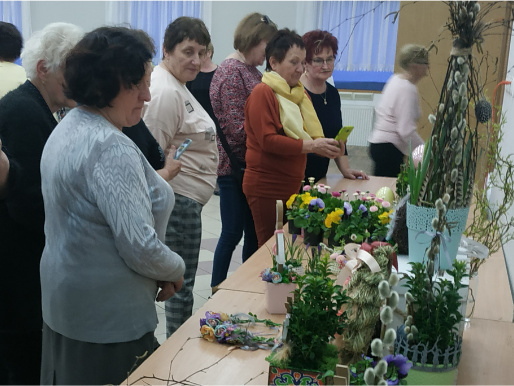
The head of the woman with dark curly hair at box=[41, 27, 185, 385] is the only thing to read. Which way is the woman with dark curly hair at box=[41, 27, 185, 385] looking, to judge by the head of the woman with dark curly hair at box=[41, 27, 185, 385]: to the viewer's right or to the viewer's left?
to the viewer's right

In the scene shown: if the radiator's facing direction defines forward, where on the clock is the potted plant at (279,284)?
The potted plant is roughly at 12 o'clock from the radiator.

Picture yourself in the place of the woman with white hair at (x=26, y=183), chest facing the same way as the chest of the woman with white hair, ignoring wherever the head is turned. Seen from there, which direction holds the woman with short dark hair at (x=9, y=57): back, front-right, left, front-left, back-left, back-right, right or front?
left

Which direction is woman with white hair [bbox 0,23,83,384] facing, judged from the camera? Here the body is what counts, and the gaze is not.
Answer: to the viewer's right

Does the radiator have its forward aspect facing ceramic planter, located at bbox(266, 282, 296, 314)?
yes
